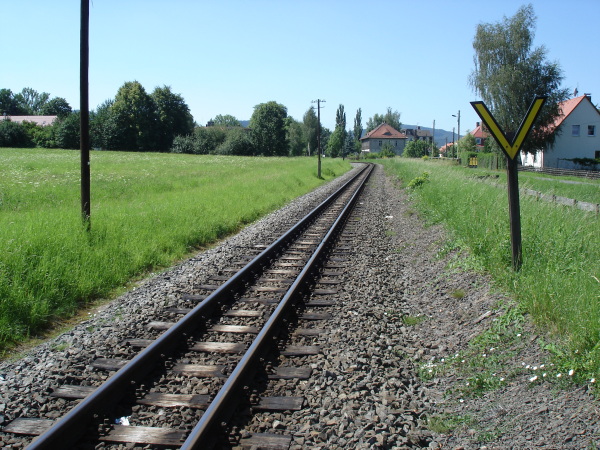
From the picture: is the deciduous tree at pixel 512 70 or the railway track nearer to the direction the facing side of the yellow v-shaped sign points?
the railway track

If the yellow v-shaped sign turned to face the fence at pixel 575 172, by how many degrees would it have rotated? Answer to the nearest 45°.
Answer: approximately 180°

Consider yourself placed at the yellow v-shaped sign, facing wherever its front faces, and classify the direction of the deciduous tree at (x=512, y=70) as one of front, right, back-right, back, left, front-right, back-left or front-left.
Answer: back

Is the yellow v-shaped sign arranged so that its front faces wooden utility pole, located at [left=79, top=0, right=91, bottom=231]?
no

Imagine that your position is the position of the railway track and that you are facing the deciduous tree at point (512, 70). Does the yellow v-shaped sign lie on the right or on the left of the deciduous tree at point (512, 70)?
right

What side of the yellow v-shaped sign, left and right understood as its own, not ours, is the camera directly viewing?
front

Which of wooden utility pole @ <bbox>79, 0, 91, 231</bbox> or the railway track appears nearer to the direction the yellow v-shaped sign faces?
the railway track
